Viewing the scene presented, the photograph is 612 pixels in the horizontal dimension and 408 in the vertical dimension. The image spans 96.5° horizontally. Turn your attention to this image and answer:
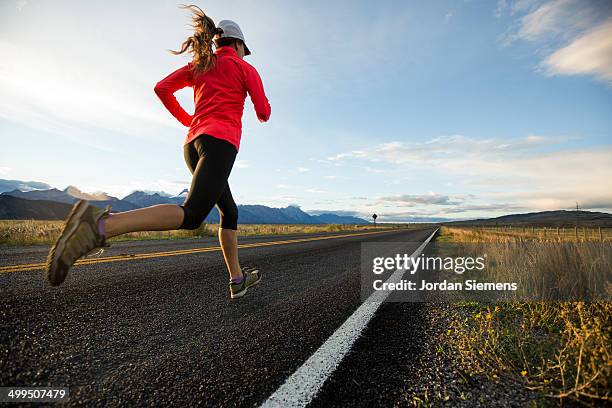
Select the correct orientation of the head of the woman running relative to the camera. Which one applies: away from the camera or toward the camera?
away from the camera

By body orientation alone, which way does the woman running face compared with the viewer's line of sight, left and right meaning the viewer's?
facing away from the viewer and to the right of the viewer
